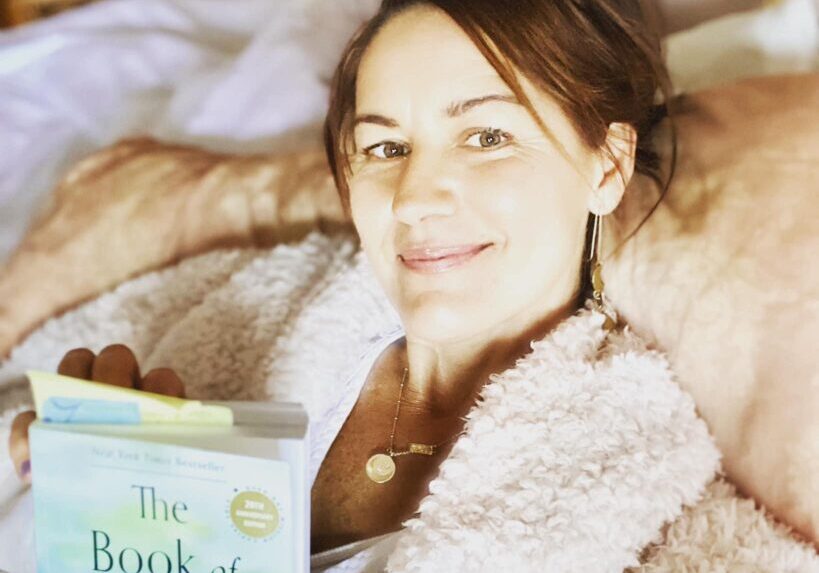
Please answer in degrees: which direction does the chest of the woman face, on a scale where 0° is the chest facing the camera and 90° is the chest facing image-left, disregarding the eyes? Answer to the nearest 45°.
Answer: approximately 45°
